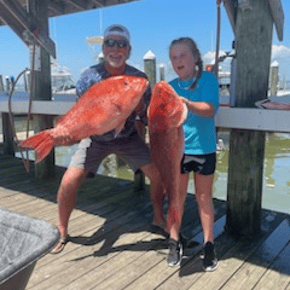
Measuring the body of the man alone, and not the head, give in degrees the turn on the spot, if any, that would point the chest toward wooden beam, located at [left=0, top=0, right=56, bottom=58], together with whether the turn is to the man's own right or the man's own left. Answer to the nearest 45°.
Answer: approximately 135° to the man's own right

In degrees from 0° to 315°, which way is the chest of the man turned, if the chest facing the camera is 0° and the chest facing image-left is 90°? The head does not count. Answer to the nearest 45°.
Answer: approximately 0°

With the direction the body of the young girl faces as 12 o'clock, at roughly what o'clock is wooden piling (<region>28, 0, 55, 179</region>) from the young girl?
The wooden piling is roughly at 3 o'clock from the young girl.

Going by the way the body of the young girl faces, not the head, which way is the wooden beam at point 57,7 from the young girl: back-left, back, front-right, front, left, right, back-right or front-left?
right

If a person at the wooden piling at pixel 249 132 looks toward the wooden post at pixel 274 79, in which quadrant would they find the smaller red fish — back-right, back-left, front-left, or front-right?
back-left

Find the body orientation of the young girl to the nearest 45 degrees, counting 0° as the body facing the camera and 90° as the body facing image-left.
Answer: approximately 45°

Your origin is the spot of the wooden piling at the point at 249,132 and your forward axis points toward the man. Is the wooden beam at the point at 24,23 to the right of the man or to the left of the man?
right

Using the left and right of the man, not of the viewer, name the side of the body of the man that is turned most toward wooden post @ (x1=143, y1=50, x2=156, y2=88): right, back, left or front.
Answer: back

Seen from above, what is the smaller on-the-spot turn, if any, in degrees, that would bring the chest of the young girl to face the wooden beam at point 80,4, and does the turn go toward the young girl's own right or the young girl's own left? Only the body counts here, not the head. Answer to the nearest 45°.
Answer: approximately 90° to the young girl's own right

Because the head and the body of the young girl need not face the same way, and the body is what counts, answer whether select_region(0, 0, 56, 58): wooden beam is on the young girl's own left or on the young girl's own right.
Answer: on the young girl's own right

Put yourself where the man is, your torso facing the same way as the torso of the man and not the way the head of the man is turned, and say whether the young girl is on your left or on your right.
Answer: on your left
